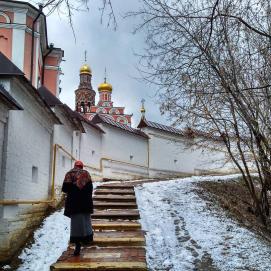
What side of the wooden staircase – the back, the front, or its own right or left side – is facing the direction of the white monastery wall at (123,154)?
back

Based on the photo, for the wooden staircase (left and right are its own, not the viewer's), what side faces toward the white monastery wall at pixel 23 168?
right

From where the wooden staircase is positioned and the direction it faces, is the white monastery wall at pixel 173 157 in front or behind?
behind

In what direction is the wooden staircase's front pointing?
toward the camera

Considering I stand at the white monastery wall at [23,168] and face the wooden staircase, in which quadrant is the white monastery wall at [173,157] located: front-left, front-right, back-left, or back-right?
front-left

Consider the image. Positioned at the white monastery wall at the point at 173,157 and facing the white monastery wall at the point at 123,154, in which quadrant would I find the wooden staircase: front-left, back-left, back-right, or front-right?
front-left
